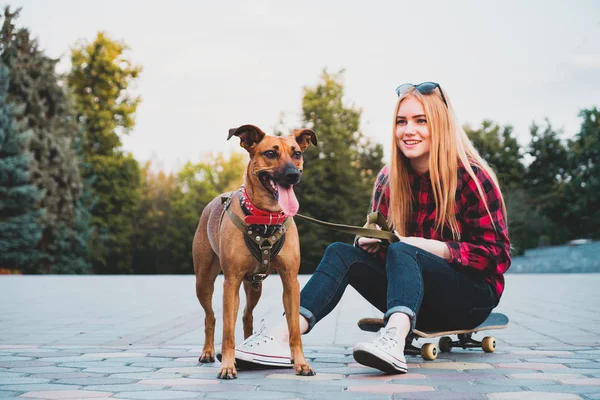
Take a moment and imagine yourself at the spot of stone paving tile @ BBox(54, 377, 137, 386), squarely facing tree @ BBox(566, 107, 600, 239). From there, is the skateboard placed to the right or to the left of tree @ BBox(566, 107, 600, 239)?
right

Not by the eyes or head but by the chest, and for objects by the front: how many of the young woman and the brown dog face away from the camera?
0

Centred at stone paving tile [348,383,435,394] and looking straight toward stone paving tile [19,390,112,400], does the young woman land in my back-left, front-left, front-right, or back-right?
back-right

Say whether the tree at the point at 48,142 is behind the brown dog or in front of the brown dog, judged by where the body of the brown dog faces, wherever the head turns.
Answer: behind

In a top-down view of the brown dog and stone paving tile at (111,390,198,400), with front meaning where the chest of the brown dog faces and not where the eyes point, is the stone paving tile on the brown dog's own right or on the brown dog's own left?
on the brown dog's own right

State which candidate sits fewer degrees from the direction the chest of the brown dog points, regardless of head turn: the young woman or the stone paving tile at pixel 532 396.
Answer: the stone paving tile

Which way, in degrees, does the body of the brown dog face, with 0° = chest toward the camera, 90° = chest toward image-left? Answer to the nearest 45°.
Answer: approximately 315°

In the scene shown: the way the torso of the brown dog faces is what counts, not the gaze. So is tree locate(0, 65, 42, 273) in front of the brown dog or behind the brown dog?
behind

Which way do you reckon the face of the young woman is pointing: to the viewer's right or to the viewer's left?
to the viewer's left

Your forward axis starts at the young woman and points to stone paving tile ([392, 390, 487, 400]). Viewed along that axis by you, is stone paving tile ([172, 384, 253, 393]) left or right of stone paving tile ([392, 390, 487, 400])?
right

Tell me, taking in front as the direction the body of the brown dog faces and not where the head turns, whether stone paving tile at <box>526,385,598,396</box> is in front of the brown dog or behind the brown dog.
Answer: in front

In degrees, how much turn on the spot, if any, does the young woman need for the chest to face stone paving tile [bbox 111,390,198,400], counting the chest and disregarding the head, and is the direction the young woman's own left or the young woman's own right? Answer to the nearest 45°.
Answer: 0° — they already face it

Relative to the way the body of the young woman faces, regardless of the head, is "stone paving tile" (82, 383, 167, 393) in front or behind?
in front
